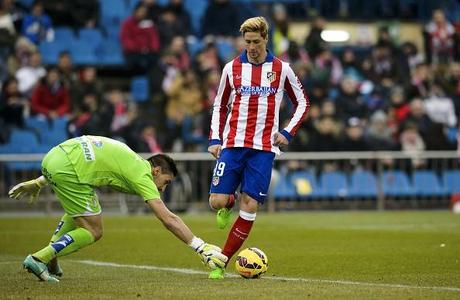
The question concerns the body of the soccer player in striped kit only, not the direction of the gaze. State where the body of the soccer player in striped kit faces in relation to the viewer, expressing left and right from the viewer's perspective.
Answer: facing the viewer

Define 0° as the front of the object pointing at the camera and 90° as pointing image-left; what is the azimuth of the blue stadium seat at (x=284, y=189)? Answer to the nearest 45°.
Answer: approximately 0°

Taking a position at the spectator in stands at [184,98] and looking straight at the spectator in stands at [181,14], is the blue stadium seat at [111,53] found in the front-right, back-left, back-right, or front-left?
front-left

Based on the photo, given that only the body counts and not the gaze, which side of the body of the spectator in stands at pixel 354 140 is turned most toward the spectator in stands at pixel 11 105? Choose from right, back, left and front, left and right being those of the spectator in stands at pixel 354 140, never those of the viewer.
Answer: right

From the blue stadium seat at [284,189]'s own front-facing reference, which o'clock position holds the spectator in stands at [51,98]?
The spectator in stands is roughly at 3 o'clock from the blue stadium seat.

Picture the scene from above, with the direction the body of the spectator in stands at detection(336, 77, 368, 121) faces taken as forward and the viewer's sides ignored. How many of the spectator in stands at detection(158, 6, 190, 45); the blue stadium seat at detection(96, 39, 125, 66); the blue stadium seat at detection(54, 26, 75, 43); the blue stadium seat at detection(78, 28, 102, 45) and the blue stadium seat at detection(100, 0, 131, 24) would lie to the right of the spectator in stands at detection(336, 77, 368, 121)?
5

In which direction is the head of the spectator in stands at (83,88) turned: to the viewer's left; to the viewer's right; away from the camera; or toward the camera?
toward the camera

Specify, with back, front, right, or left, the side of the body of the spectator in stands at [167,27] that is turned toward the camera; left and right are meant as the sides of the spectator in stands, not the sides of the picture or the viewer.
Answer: front

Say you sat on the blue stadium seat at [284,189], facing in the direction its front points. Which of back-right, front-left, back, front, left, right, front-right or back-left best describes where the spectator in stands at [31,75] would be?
right

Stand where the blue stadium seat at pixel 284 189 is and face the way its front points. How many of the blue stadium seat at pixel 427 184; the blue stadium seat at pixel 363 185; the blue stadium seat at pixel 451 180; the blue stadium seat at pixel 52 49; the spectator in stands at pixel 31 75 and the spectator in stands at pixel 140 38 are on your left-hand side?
3

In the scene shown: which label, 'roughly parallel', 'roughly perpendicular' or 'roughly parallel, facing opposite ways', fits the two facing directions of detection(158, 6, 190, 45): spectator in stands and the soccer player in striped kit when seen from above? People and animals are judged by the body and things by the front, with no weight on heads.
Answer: roughly parallel

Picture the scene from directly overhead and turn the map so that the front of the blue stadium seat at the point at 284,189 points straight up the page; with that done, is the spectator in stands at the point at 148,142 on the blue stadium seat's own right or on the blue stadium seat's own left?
on the blue stadium seat's own right
